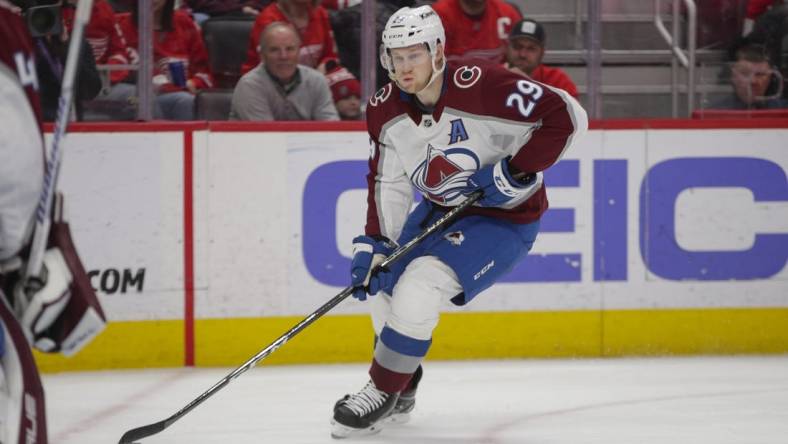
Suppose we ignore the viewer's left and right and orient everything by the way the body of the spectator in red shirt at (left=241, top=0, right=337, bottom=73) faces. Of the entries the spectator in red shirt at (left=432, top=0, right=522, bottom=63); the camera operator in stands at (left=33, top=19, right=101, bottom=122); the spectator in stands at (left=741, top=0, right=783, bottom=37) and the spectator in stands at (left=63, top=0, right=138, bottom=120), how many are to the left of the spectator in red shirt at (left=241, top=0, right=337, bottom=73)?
2

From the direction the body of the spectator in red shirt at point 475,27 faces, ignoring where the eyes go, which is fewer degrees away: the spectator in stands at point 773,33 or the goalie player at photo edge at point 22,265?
the goalie player at photo edge

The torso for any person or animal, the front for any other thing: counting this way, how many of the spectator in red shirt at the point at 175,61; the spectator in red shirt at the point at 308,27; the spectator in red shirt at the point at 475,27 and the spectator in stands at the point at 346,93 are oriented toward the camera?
4

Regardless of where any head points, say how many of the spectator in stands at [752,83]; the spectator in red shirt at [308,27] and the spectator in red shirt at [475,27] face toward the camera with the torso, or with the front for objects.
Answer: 3

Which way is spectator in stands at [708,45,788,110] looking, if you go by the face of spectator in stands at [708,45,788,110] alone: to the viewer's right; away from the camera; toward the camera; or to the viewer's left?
toward the camera

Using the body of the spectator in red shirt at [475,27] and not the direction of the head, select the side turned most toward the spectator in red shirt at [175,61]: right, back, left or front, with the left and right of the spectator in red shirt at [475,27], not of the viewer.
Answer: right

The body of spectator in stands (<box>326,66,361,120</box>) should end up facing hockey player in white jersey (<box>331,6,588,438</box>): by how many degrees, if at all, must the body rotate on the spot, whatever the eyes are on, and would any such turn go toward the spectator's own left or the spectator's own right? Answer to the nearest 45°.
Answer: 0° — they already face them

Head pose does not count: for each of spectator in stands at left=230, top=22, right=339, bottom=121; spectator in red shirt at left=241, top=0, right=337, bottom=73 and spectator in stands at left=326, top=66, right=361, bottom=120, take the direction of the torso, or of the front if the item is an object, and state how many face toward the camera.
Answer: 3

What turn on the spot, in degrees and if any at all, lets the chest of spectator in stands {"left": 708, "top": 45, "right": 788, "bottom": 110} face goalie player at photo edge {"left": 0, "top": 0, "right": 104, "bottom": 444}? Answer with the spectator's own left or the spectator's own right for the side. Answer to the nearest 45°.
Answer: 0° — they already face them

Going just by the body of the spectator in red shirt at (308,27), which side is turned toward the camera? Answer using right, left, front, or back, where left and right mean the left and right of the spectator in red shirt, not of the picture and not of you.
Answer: front

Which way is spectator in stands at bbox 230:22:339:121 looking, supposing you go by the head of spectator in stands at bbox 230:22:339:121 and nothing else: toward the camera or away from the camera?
toward the camera

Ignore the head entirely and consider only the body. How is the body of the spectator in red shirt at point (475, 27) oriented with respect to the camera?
toward the camera

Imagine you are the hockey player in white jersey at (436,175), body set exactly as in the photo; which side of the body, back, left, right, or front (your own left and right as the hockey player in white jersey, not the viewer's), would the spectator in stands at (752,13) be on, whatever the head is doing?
back

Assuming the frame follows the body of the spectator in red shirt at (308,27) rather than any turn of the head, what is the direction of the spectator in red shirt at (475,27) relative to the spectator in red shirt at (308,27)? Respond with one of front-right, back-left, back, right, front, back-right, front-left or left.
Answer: left

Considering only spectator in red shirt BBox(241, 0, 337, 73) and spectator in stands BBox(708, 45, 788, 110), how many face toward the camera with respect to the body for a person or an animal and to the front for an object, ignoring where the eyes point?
2

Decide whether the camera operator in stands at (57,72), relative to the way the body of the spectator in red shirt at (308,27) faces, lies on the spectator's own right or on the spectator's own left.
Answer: on the spectator's own right

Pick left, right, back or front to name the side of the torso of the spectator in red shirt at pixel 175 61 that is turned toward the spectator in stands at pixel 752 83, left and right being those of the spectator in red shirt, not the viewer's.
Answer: left
